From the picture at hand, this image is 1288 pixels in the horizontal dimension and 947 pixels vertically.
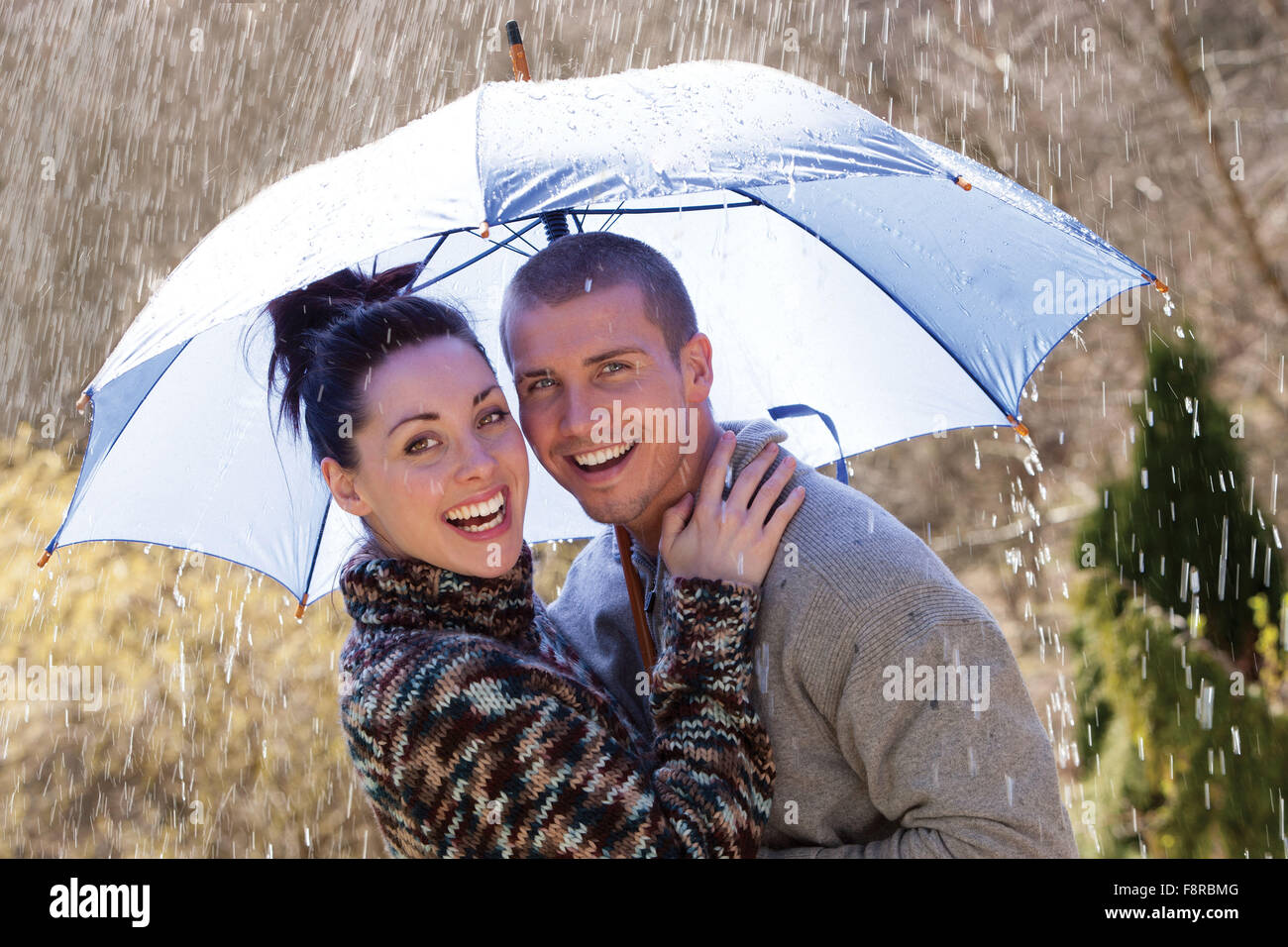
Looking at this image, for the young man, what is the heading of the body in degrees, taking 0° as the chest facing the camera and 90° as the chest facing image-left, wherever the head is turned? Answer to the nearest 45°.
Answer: approximately 45°

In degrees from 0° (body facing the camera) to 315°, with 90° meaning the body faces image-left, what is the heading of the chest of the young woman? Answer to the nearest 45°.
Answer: approximately 270°
